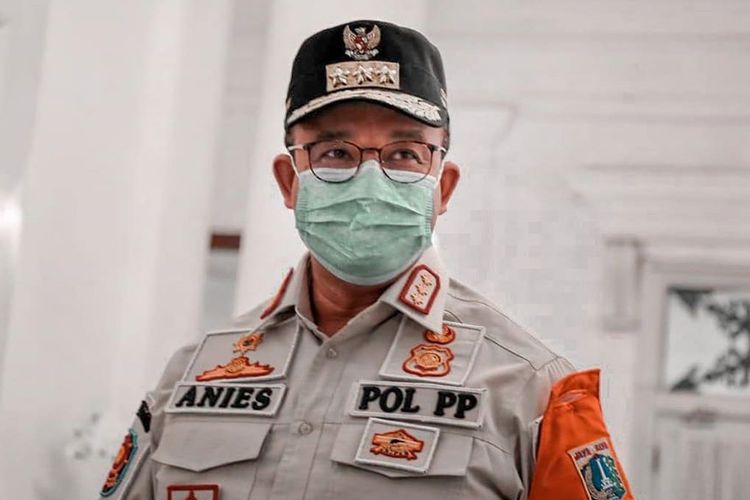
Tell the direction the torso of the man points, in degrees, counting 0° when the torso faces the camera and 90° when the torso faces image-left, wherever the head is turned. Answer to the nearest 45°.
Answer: approximately 0°

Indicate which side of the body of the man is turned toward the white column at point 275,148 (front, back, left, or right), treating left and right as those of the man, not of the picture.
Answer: back

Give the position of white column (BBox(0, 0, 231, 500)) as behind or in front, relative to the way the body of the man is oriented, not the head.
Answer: behind
